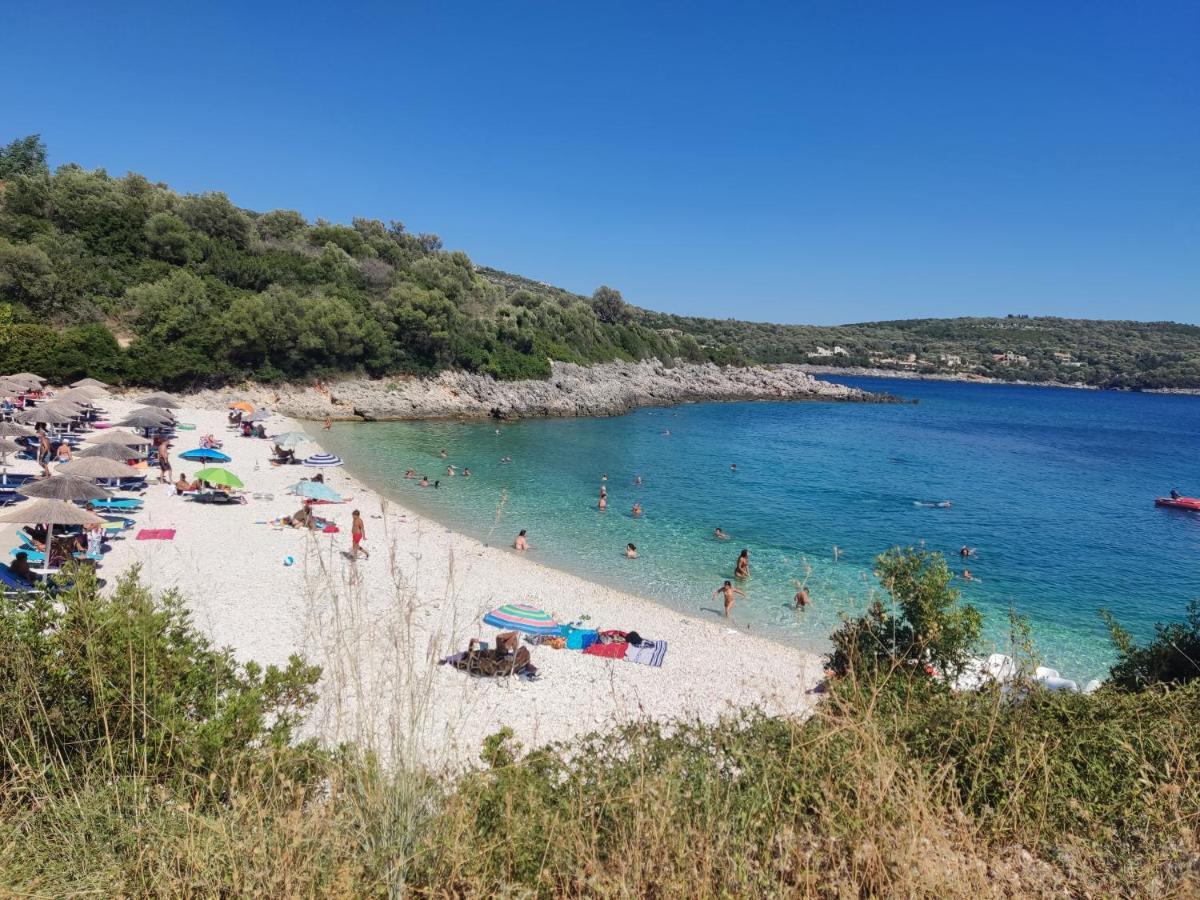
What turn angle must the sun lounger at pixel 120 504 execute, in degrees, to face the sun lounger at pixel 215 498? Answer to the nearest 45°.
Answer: approximately 45° to its left

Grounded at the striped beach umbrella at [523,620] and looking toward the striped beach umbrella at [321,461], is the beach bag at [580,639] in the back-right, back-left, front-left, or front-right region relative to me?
back-right

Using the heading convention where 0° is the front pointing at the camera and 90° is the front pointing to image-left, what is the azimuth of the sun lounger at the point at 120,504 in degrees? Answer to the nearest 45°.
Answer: approximately 270°

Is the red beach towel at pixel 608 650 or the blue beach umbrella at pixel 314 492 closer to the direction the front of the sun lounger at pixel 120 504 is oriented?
the blue beach umbrella

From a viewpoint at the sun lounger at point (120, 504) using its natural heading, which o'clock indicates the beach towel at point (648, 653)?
The beach towel is roughly at 2 o'clock from the sun lounger.

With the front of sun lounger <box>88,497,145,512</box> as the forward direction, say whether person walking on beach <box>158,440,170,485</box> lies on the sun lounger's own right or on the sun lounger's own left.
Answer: on the sun lounger's own left

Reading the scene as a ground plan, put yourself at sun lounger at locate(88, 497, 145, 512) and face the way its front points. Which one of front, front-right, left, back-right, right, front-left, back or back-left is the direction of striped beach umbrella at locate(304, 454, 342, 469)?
front-left
